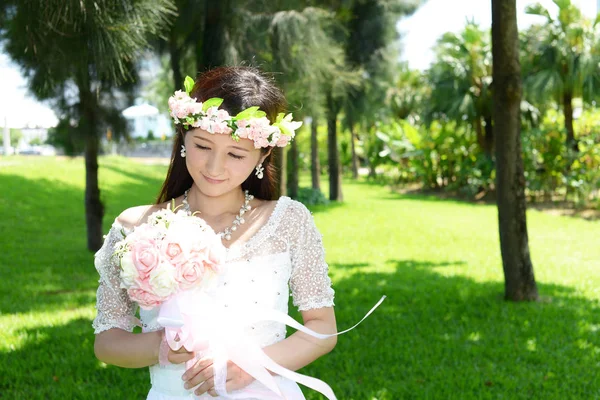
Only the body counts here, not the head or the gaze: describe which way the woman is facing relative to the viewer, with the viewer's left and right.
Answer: facing the viewer

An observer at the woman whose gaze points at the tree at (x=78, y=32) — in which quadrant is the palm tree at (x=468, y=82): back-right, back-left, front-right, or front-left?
front-right

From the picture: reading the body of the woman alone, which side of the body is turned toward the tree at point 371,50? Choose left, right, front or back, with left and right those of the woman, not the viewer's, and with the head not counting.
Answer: back

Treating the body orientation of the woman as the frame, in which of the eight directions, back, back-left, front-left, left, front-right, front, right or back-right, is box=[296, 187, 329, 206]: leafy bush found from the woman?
back

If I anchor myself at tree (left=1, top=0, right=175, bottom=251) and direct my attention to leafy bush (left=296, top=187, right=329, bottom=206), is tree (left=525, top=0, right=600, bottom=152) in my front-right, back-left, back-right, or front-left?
front-right

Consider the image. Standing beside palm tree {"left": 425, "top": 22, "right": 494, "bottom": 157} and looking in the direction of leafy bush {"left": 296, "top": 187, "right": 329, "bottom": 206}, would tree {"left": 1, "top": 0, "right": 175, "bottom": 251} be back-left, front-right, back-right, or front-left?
front-left

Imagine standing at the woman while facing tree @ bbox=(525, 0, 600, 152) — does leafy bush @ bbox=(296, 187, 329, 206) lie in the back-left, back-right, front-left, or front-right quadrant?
front-left

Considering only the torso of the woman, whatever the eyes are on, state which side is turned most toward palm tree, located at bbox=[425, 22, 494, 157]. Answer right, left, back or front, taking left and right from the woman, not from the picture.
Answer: back

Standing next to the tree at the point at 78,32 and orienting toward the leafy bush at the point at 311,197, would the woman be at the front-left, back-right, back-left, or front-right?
back-right

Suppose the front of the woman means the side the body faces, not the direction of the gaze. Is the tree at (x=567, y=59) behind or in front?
behind

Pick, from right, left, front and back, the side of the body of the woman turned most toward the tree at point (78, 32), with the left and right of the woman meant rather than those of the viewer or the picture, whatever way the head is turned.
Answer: back
